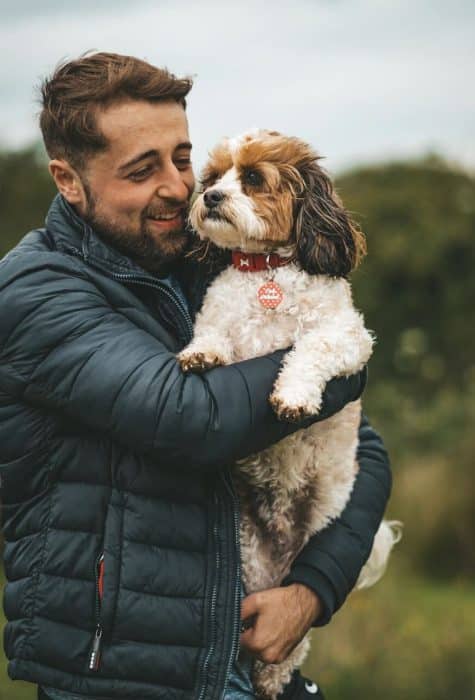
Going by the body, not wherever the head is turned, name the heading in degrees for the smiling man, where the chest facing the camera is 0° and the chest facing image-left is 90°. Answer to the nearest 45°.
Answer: approximately 315°

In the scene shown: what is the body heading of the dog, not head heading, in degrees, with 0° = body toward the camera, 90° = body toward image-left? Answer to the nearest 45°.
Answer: approximately 45°
